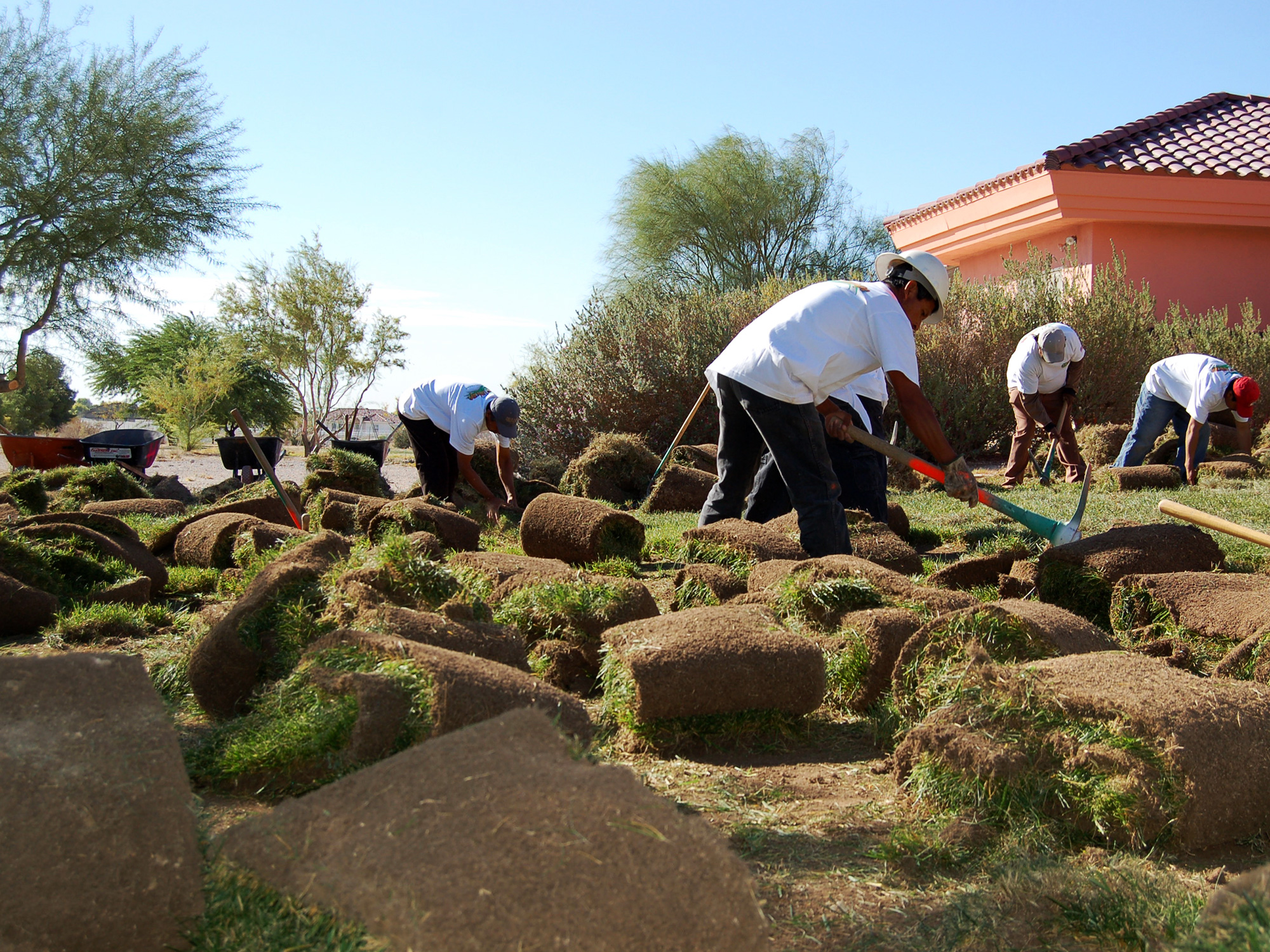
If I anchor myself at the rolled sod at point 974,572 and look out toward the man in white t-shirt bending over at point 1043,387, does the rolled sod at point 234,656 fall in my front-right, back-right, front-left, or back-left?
back-left

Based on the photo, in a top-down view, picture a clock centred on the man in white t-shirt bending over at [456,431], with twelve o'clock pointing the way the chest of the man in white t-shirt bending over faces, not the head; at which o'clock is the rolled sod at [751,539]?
The rolled sod is roughly at 1 o'clock from the man in white t-shirt bending over.

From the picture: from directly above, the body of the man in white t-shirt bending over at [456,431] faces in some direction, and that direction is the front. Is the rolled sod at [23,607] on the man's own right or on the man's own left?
on the man's own right

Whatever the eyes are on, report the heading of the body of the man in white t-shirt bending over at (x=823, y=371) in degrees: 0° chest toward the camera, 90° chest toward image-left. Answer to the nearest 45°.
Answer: approximately 270°

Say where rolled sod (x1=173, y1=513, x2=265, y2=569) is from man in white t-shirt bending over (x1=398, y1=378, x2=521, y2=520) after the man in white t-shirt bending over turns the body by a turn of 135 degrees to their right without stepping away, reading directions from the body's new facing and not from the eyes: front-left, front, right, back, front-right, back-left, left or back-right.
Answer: front-left

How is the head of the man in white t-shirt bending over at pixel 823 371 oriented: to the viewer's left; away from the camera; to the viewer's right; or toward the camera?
to the viewer's right
